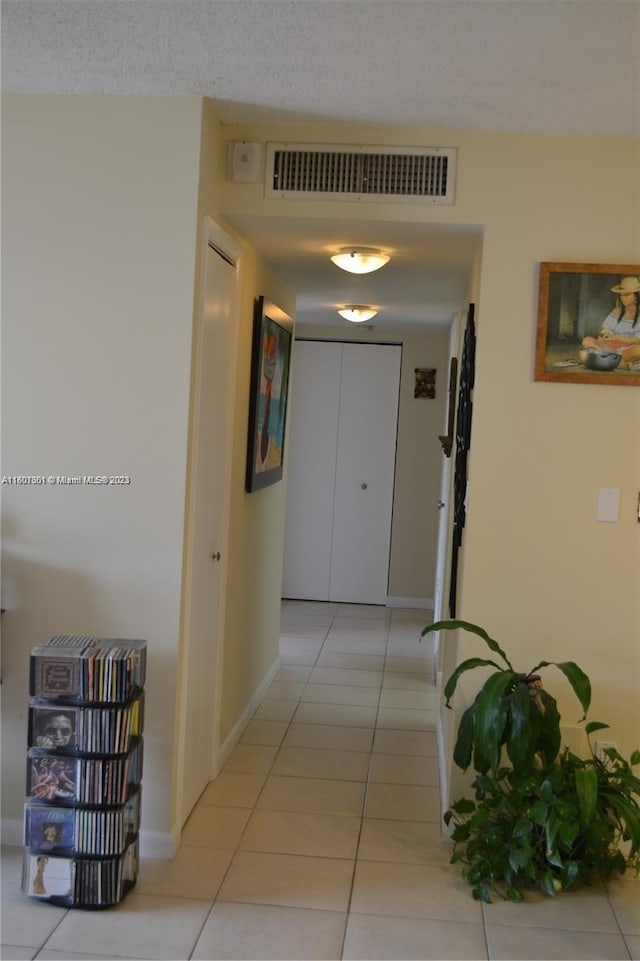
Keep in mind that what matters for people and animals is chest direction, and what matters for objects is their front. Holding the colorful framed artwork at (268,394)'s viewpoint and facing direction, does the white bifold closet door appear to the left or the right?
on its left

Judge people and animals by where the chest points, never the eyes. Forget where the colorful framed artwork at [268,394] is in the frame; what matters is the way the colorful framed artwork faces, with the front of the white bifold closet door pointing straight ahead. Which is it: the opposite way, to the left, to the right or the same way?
to the left

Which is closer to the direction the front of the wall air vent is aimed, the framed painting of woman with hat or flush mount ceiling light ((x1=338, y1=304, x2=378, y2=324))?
the framed painting of woman with hat

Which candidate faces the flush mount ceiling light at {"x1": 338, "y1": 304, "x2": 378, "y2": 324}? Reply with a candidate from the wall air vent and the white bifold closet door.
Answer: the white bifold closet door

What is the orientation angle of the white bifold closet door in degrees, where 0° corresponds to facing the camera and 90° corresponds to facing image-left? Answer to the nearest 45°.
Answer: approximately 0°

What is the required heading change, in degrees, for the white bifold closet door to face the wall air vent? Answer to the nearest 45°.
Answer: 0° — it already faces it

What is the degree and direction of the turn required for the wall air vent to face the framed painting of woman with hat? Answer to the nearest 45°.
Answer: approximately 90° to its left

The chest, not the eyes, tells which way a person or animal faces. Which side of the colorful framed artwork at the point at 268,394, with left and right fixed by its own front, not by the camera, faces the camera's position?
right

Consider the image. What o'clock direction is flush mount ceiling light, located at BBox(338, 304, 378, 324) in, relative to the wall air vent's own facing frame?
The flush mount ceiling light is roughly at 6 o'clock from the wall air vent.

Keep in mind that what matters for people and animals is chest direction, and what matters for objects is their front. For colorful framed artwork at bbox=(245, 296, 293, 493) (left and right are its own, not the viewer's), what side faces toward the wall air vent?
right

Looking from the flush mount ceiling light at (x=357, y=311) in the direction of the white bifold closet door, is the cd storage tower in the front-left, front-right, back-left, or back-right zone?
back-left

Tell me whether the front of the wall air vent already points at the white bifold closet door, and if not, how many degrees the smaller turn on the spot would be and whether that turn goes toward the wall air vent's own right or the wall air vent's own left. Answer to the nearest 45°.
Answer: approximately 180°
